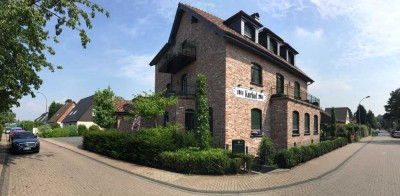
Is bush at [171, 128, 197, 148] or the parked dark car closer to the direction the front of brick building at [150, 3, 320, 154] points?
the bush

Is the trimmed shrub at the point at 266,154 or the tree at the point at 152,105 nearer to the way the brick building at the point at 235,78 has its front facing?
the trimmed shrub

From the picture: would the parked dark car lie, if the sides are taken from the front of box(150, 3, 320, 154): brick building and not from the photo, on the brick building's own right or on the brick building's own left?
on the brick building's own right

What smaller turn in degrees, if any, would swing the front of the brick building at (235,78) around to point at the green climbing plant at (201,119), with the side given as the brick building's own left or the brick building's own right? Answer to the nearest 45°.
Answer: approximately 45° to the brick building's own right

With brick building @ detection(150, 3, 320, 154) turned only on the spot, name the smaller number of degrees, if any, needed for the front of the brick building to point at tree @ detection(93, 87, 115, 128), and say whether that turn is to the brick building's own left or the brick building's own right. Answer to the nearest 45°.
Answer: approximately 135° to the brick building's own right

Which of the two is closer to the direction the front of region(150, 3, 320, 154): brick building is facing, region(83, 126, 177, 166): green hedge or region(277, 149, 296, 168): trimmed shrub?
the trimmed shrub

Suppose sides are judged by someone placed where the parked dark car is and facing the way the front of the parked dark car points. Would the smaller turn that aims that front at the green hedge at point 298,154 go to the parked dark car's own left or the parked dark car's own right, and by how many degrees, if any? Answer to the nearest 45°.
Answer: approximately 45° to the parked dark car's own left

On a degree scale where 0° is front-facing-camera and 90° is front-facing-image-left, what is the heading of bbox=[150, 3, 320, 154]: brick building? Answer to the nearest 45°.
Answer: approximately 315°

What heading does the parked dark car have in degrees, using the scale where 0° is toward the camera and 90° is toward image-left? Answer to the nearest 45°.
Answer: approximately 0°
